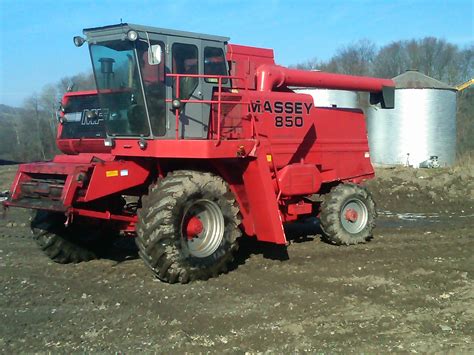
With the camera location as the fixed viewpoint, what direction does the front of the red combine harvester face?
facing the viewer and to the left of the viewer

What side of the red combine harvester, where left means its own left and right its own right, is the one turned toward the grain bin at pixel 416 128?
back

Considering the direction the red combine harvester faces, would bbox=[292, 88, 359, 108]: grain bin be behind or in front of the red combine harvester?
behind
